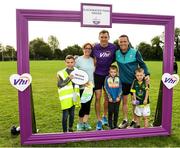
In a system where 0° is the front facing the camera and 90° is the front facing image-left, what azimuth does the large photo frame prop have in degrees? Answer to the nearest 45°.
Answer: approximately 0°

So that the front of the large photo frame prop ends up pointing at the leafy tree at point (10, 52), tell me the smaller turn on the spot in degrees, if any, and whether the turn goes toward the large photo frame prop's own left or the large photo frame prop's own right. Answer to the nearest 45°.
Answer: approximately 135° to the large photo frame prop's own right
